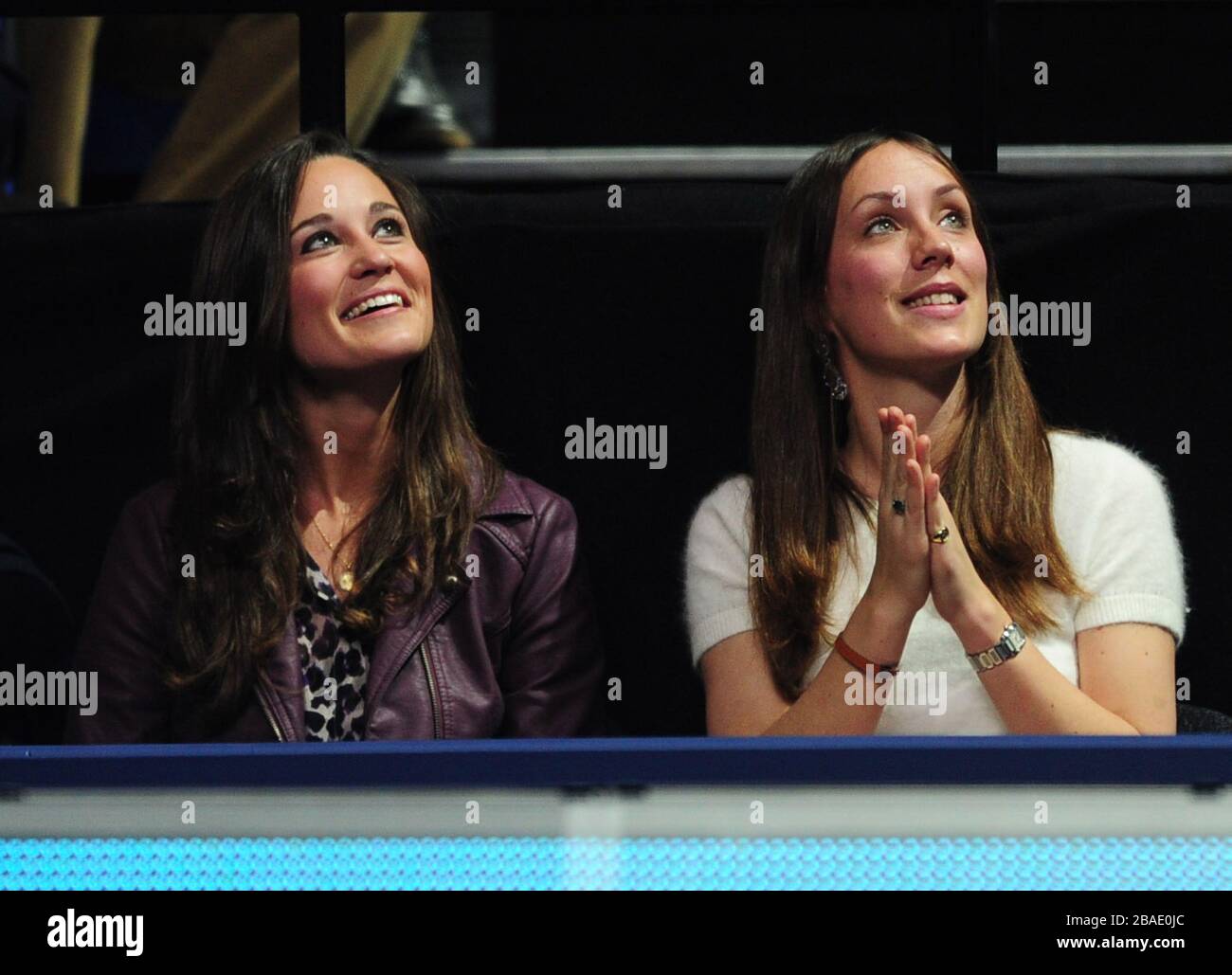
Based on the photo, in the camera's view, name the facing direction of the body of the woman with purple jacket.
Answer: toward the camera

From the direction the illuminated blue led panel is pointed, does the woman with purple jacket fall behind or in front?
behind

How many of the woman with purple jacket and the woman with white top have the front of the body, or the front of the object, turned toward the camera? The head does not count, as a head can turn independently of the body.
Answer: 2

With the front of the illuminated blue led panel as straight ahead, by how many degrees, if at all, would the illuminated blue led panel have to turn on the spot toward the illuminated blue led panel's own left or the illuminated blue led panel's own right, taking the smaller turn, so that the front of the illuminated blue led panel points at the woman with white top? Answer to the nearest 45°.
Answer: approximately 180°

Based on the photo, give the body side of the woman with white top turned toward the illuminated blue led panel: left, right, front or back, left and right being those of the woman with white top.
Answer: front

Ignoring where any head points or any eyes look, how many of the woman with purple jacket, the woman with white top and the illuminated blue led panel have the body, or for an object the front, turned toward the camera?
3

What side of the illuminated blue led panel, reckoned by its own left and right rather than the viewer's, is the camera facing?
front

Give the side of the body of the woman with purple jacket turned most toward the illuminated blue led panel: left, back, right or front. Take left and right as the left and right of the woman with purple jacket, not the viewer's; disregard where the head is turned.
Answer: front

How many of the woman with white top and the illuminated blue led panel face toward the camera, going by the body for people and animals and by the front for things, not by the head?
2

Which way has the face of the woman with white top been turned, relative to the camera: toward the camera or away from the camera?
toward the camera

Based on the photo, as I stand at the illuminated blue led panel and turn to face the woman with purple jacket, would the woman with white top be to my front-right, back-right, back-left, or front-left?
front-right

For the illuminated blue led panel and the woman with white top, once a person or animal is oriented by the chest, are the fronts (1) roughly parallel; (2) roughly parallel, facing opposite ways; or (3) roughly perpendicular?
roughly parallel

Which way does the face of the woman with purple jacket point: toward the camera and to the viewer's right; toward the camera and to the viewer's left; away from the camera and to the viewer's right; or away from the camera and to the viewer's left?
toward the camera and to the viewer's right
